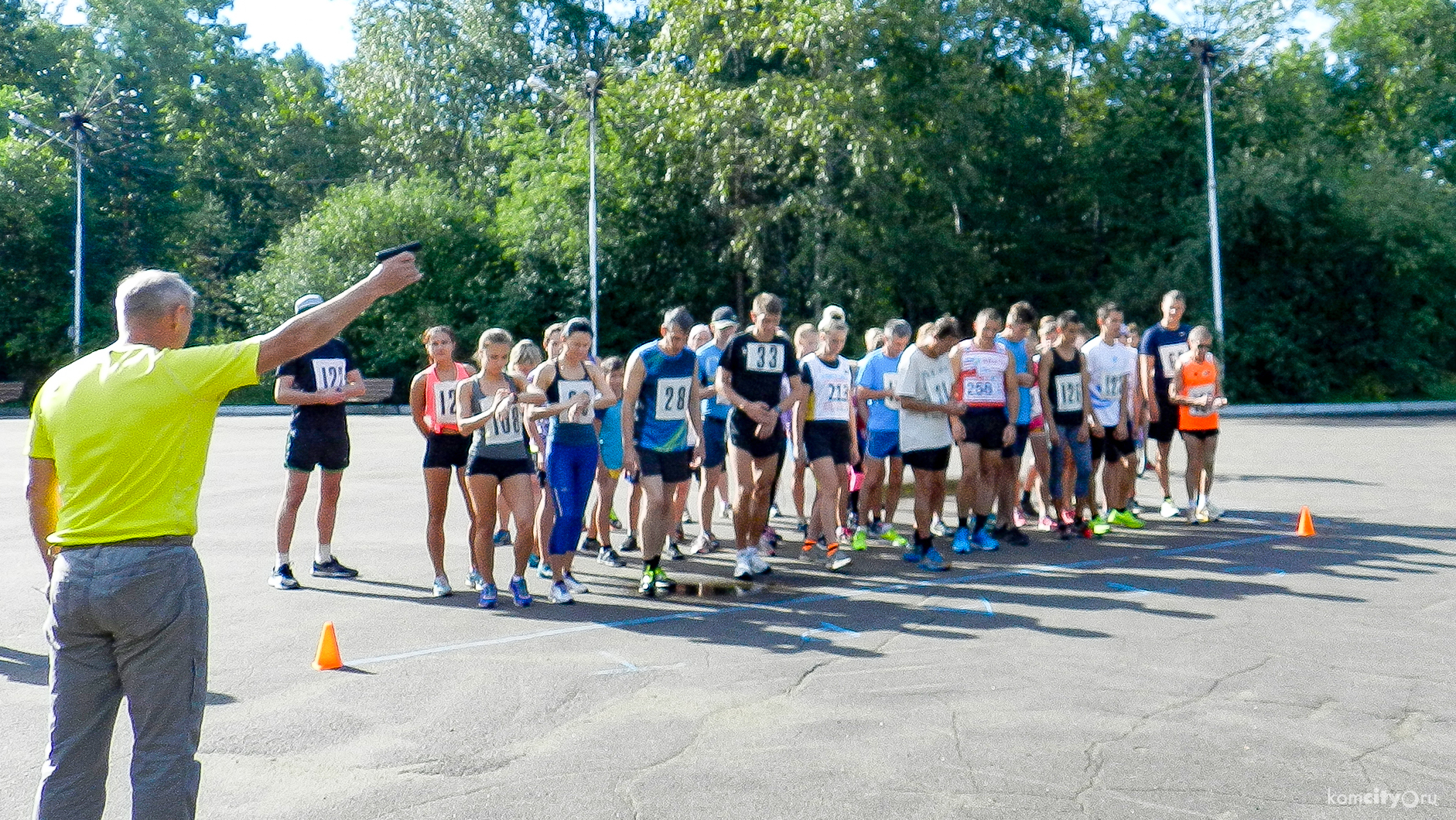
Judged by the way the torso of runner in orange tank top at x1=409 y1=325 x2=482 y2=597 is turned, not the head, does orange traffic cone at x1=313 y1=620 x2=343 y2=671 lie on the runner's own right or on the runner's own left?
on the runner's own right

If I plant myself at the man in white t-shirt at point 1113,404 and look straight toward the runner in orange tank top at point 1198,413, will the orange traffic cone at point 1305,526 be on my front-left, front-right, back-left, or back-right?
front-right

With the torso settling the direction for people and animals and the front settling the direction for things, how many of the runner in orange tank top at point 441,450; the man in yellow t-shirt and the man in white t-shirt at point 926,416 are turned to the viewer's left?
0

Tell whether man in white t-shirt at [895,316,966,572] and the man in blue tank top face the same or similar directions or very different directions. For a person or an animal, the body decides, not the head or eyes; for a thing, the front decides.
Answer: same or similar directions

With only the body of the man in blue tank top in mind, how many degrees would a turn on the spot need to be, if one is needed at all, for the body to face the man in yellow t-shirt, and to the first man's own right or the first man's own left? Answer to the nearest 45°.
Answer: approximately 45° to the first man's own right

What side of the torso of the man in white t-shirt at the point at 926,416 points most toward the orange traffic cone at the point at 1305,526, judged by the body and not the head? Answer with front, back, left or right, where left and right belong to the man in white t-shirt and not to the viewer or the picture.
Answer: left

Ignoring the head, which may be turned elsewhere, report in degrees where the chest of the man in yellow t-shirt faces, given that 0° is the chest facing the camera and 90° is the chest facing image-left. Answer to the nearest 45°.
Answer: approximately 225°

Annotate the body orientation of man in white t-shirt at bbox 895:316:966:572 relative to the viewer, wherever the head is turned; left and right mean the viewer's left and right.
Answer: facing the viewer and to the right of the viewer

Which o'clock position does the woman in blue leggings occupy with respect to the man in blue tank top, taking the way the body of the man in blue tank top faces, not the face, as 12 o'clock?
The woman in blue leggings is roughly at 4 o'clock from the man in blue tank top.

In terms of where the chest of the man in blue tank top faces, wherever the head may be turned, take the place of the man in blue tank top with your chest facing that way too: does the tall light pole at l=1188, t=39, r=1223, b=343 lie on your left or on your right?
on your left

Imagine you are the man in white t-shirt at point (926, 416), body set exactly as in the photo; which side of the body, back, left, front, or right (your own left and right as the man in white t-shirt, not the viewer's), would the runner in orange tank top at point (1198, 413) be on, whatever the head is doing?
left

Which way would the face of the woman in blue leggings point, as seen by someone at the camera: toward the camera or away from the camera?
toward the camera

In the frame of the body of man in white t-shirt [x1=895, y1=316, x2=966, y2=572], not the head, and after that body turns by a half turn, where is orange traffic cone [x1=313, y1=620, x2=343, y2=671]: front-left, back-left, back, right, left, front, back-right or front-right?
left
